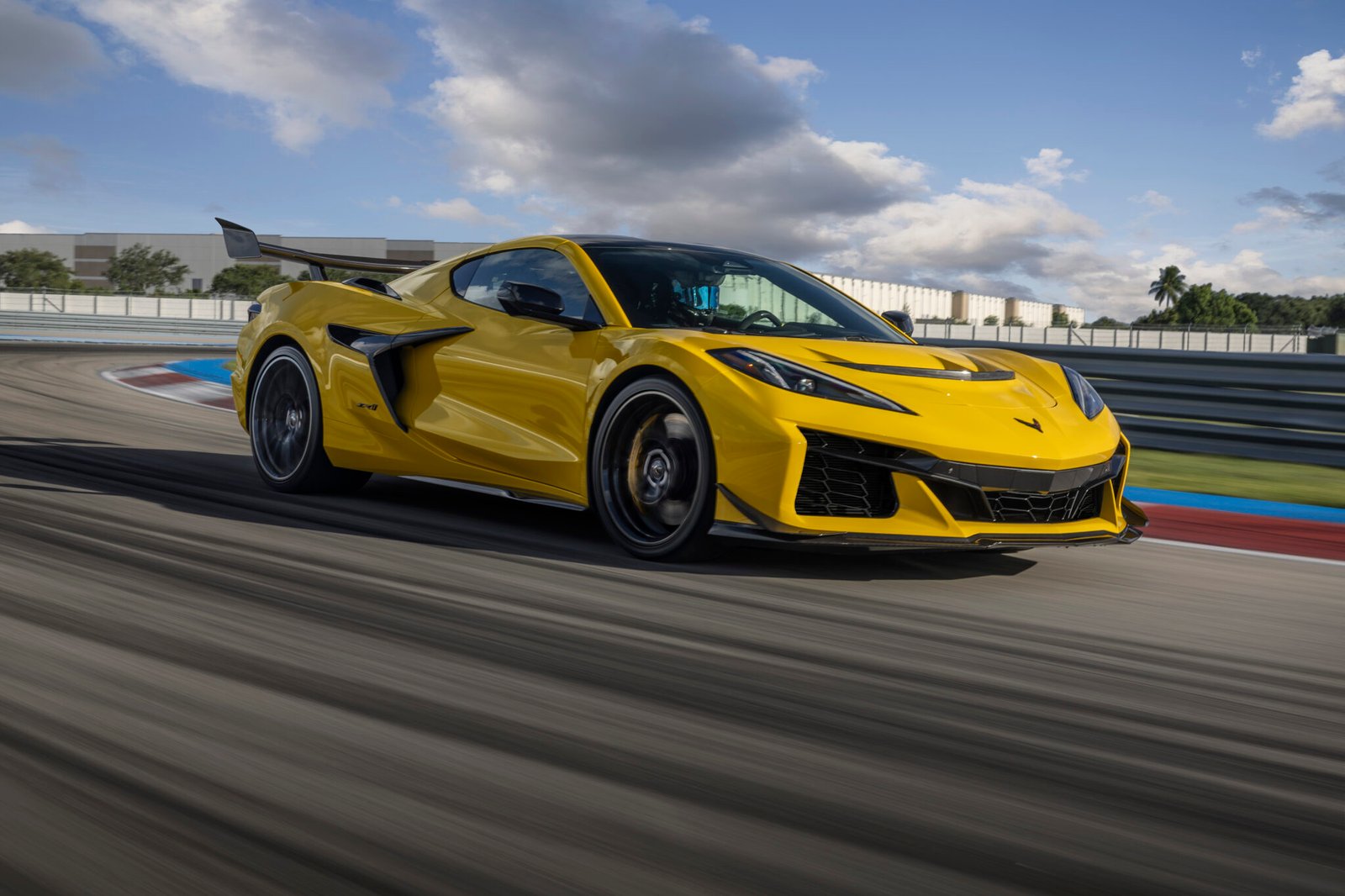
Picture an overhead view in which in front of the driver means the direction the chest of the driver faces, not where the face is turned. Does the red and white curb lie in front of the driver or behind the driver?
behind

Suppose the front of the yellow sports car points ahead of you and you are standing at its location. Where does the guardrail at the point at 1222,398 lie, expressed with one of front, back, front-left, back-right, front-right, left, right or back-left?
left

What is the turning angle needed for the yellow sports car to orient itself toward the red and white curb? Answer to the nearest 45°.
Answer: approximately 180°

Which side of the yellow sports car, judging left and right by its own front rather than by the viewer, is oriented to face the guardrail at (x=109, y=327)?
back

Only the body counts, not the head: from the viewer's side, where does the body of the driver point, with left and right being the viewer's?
facing the viewer and to the right of the viewer

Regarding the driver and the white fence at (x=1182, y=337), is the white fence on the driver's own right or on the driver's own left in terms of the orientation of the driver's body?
on the driver's own left

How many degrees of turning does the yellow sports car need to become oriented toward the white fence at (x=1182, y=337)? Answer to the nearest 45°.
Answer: approximately 135° to its left

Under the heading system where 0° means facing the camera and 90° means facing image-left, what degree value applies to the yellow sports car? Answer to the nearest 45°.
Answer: approximately 315°

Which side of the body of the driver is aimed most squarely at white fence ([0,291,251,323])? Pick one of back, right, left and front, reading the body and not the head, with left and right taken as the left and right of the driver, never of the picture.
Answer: back

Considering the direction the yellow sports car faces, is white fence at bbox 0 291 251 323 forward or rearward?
rearward
